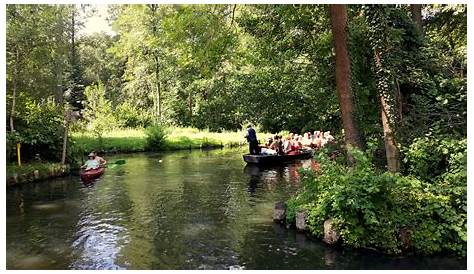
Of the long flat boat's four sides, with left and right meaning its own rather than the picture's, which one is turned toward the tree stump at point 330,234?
right

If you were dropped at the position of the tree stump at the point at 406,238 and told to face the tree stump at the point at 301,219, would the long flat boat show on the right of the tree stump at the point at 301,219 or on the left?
right

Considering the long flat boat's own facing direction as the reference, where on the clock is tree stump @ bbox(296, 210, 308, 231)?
The tree stump is roughly at 3 o'clock from the long flat boat.

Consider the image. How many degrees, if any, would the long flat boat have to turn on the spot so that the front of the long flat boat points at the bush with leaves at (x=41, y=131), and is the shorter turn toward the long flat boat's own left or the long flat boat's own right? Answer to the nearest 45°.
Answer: approximately 180°

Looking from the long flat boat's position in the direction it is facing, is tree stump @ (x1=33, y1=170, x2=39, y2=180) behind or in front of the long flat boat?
behind

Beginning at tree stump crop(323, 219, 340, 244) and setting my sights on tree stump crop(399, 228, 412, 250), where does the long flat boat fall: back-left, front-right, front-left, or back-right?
back-left

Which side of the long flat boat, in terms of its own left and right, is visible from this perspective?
right

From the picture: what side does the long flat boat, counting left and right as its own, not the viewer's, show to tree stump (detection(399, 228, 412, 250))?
right

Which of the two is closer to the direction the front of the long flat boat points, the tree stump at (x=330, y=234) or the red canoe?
the tree stump

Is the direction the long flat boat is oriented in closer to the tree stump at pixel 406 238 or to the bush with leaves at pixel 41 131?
the tree stump

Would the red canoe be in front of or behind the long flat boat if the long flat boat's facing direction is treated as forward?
behind

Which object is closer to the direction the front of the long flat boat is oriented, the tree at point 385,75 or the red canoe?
the tree

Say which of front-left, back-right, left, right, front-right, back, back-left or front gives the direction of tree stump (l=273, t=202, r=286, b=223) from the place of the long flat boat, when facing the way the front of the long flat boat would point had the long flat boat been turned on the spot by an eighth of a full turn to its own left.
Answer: back-right

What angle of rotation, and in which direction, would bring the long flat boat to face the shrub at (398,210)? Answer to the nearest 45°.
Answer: approximately 90° to its right
